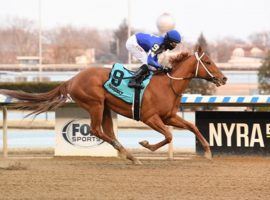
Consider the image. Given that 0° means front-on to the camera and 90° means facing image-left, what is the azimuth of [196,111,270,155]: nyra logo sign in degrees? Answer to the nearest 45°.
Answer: approximately 0°

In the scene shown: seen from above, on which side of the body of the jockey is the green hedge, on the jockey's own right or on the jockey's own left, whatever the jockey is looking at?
on the jockey's own left

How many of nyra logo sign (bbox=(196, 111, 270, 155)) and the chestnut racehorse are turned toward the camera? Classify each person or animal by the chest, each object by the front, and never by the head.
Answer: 1

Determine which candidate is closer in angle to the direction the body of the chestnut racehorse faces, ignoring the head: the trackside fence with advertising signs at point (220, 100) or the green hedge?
the trackside fence with advertising signs

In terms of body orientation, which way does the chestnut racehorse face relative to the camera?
to the viewer's right

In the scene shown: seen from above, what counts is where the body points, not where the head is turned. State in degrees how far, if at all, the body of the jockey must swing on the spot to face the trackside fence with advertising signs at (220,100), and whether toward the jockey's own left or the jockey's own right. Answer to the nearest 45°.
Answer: approximately 45° to the jockey's own left

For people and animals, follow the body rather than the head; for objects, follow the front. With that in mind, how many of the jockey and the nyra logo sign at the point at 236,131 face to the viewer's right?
1

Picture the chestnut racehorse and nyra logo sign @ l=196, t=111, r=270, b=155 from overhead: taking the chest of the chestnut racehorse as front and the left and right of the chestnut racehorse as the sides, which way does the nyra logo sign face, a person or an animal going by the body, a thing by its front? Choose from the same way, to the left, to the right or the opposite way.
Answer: to the right

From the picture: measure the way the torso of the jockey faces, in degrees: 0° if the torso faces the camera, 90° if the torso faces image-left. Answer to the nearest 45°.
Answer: approximately 270°

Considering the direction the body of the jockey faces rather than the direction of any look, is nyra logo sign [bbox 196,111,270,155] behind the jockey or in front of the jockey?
in front

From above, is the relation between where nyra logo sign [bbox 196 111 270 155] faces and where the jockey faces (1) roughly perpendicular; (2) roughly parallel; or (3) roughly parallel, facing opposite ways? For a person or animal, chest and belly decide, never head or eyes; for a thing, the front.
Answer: roughly perpendicular

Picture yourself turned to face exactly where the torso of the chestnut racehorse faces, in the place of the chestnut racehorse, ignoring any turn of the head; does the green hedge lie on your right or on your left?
on your left
